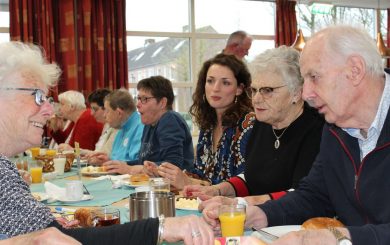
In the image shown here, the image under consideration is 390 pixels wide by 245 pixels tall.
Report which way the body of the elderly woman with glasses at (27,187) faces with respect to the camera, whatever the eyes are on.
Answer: to the viewer's right

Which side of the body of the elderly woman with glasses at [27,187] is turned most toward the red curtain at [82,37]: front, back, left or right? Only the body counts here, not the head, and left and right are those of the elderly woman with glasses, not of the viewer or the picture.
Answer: left

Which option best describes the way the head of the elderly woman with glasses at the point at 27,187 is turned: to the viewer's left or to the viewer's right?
to the viewer's right

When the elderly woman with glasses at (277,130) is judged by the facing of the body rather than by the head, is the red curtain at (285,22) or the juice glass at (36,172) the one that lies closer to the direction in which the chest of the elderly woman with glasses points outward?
the juice glass

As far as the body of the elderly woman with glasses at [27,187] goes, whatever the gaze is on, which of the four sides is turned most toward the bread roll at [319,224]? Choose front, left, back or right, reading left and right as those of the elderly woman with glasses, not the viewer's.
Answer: front

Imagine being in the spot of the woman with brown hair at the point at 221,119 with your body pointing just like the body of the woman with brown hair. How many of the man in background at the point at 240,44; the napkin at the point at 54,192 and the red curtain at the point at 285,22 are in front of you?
1
